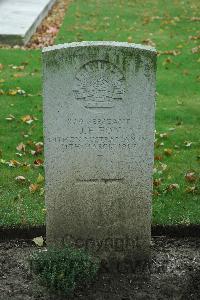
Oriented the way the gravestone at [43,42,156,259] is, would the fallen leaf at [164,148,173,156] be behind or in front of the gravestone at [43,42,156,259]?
behind

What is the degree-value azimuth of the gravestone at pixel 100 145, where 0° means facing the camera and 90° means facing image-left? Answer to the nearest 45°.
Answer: approximately 0°

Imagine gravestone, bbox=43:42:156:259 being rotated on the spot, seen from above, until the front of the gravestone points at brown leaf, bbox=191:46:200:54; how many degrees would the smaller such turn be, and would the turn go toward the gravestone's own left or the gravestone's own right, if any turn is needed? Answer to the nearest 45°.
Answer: approximately 180°

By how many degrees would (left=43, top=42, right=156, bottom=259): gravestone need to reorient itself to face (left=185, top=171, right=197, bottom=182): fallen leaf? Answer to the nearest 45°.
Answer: approximately 135° to its left

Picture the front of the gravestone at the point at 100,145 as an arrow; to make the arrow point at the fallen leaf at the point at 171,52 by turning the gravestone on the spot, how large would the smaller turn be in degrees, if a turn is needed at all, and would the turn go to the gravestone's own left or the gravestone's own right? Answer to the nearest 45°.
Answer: approximately 180°

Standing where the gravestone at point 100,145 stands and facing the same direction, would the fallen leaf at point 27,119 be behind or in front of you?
behind
